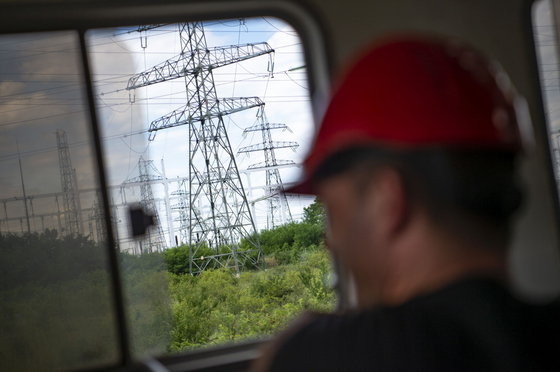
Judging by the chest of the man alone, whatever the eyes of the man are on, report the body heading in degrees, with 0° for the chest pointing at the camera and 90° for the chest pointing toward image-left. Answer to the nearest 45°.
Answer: approximately 135°

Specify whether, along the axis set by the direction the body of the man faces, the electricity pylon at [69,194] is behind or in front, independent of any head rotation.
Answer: in front

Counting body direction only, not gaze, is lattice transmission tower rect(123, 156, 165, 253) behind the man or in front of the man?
in front

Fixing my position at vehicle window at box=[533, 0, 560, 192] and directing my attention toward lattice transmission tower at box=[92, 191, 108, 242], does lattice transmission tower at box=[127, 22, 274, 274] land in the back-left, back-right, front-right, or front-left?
front-right

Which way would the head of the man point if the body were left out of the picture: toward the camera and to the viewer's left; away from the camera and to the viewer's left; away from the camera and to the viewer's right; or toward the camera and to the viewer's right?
away from the camera and to the viewer's left

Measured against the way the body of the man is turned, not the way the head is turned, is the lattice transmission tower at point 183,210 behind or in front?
in front
